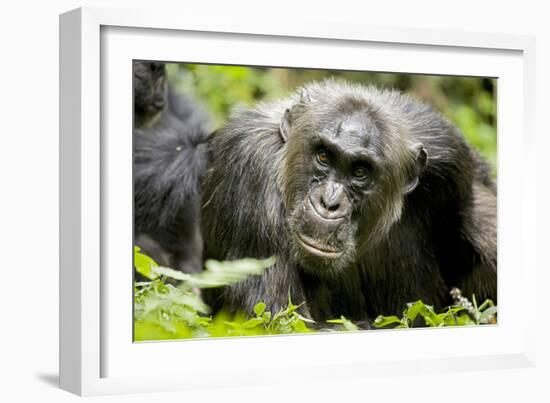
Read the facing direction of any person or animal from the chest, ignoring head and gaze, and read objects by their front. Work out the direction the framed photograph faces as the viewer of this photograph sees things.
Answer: facing the viewer and to the right of the viewer
